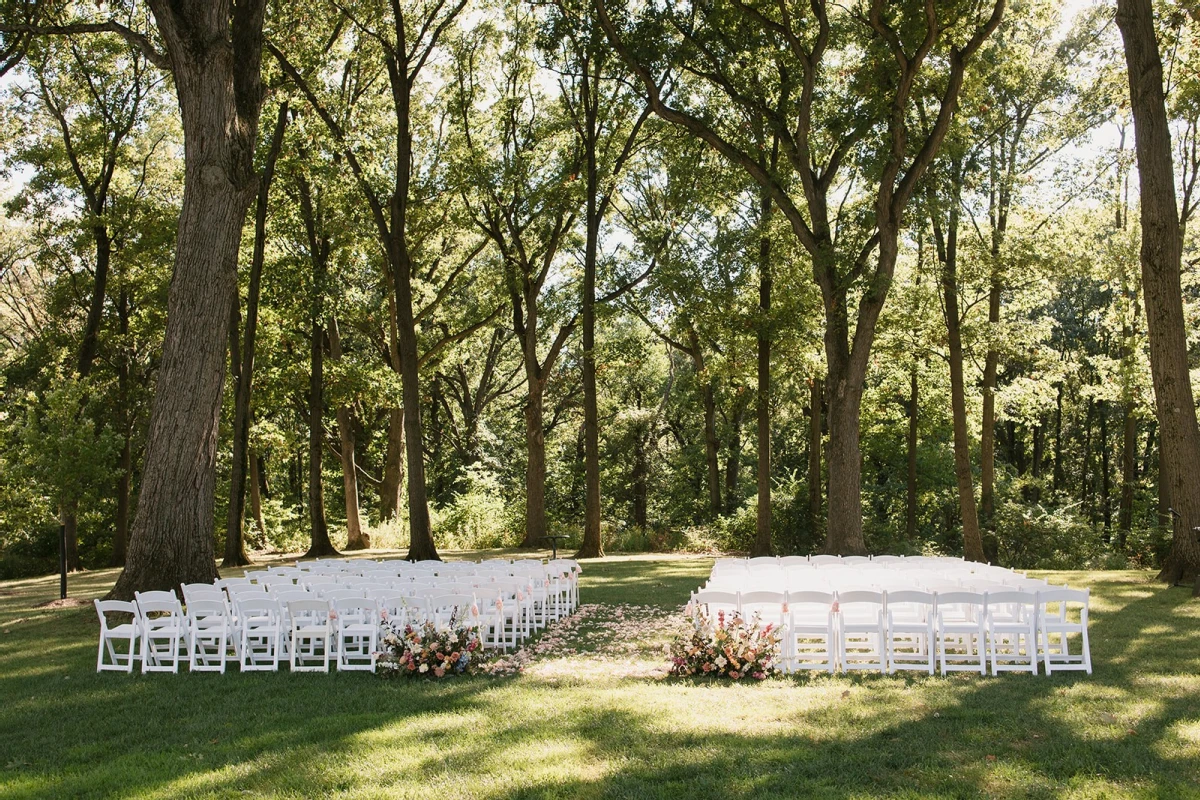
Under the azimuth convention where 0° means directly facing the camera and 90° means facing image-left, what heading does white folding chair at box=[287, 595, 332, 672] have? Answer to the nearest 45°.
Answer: approximately 180°

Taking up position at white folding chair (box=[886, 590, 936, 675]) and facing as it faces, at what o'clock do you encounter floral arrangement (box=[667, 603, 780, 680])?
The floral arrangement is roughly at 8 o'clock from the white folding chair.

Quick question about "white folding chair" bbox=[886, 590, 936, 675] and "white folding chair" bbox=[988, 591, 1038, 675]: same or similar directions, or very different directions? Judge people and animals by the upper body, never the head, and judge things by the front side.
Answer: same or similar directions

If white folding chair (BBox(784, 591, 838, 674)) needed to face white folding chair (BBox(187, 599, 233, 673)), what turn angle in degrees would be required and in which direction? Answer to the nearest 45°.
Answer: approximately 90° to its left

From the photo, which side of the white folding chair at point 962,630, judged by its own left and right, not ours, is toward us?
back

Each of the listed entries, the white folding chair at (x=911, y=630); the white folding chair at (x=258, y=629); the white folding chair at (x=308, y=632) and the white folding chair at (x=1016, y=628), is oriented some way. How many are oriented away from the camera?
4

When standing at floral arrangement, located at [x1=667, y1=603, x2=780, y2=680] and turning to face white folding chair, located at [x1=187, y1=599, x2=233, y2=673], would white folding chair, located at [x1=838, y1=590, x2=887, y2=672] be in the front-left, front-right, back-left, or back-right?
back-right

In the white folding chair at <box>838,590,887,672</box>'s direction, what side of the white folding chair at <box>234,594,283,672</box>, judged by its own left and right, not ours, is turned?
right

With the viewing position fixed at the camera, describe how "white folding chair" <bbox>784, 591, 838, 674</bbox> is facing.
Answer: facing away from the viewer

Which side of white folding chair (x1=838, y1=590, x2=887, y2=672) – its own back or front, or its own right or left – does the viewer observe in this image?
back

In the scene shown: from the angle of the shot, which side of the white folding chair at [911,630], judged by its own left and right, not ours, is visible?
back

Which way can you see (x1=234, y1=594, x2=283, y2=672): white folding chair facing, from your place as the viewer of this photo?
facing away from the viewer

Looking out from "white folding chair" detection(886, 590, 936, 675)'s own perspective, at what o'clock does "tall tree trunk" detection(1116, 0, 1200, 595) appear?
The tall tree trunk is roughly at 1 o'clock from the white folding chair.

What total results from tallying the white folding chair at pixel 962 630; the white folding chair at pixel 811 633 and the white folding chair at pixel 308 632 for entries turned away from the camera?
3

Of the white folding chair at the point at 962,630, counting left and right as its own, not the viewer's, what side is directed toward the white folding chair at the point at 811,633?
left

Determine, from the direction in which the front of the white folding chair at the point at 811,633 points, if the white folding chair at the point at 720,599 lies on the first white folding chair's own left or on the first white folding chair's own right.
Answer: on the first white folding chair's own left

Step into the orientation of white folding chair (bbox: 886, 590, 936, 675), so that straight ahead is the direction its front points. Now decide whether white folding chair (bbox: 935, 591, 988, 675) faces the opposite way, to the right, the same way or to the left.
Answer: the same way

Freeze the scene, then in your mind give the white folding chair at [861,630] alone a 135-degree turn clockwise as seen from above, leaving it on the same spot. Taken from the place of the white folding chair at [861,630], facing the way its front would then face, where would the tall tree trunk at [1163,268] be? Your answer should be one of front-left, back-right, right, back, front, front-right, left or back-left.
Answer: left
